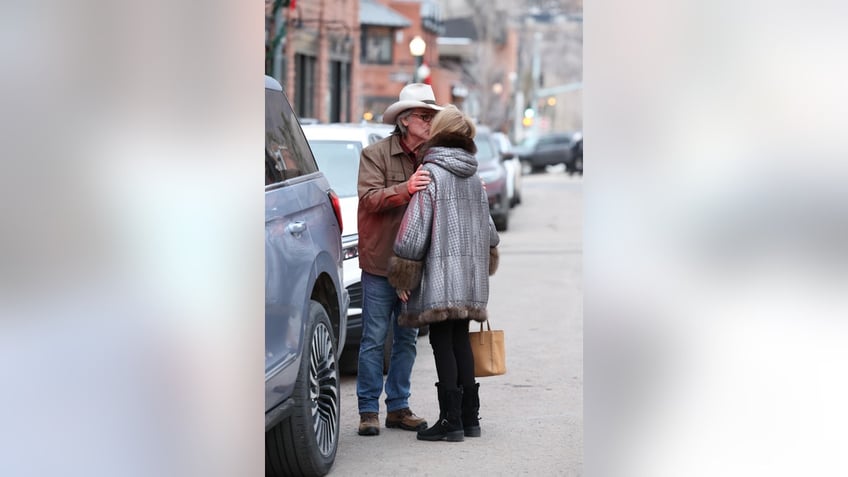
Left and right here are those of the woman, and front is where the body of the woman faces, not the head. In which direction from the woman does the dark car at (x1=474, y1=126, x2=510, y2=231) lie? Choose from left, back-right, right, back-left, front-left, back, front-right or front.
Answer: front-right

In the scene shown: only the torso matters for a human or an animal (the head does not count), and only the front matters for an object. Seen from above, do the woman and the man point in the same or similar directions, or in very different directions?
very different directions

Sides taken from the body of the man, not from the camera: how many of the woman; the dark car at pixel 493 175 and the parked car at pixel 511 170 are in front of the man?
1

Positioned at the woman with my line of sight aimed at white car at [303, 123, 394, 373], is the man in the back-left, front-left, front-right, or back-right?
front-left

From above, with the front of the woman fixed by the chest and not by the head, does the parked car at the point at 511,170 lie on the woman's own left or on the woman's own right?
on the woman's own right

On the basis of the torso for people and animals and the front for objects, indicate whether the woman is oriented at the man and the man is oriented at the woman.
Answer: yes

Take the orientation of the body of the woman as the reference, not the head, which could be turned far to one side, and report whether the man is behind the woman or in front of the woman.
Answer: in front

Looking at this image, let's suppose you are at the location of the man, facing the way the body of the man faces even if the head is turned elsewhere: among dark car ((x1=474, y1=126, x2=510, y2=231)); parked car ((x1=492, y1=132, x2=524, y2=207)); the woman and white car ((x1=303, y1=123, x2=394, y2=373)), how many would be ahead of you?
1

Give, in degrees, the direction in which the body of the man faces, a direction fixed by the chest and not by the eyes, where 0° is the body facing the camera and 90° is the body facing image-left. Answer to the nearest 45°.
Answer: approximately 315°

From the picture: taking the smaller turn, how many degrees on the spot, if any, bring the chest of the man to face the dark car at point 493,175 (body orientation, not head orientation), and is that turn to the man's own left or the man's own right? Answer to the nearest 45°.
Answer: approximately 135° to the man's own left

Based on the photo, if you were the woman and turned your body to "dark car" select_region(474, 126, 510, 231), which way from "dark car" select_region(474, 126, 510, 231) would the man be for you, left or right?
left

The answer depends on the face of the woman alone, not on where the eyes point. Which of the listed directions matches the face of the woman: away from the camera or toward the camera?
away from the camera

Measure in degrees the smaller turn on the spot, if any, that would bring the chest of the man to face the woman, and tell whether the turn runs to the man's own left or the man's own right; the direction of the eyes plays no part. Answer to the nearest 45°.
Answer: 0° — they already face them

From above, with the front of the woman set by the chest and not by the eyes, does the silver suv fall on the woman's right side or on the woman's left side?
on the woman's left side

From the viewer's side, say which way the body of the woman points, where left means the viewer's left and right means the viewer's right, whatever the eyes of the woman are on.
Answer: facing away from the viewer and to the left of the viewer
